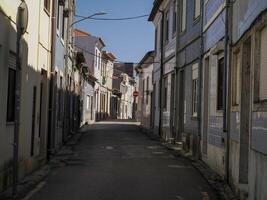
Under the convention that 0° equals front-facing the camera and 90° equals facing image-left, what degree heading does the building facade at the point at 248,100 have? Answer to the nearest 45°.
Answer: approximately 90°

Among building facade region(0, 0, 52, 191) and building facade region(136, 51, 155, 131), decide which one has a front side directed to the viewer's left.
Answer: building facade region(136, 51, 155, 131)

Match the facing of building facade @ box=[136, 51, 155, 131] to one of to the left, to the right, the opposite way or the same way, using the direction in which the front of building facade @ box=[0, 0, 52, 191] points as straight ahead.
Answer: the opposite way

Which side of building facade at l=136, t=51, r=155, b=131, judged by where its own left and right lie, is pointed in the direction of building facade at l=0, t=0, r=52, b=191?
left

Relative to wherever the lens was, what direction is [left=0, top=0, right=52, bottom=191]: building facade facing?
facing to the right of the viewer

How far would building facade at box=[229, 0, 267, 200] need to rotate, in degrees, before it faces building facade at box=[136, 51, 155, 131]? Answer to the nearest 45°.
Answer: approximately 90° to its right

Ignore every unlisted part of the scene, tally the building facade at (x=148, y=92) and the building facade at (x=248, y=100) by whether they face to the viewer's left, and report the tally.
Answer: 2

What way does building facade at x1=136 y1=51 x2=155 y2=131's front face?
to the viewer's left
